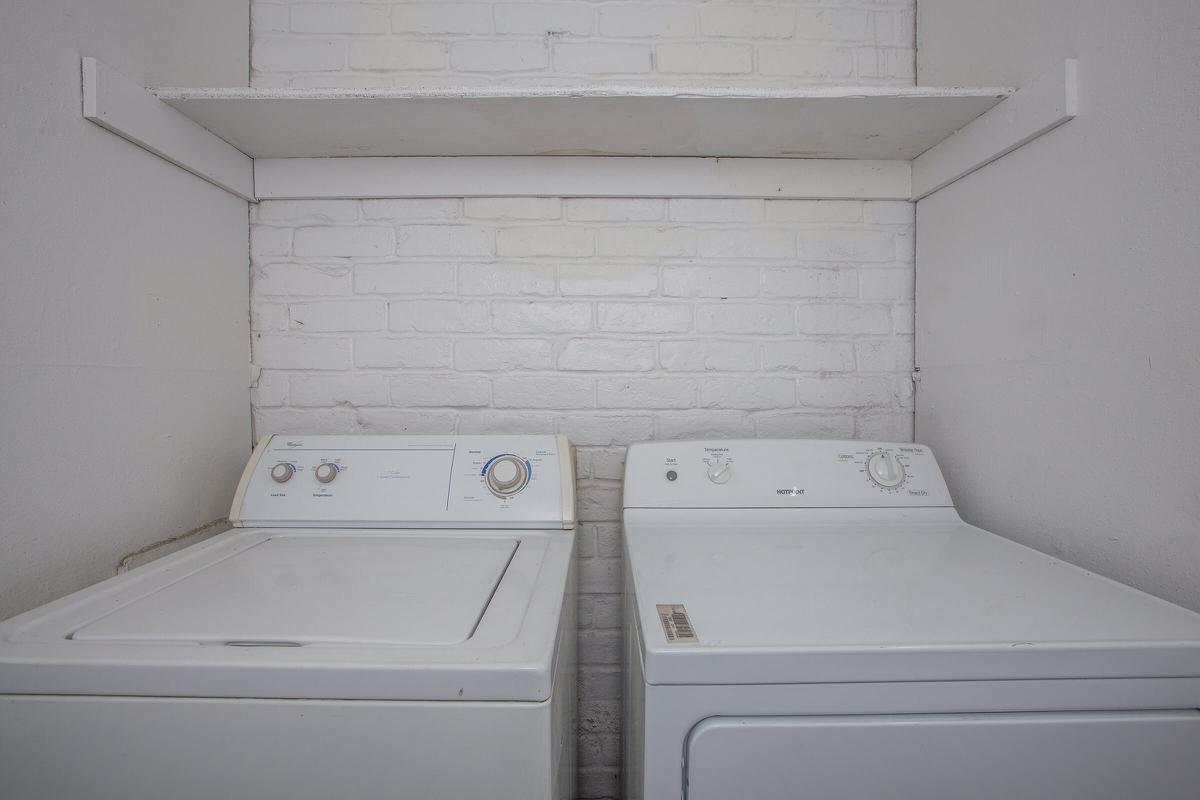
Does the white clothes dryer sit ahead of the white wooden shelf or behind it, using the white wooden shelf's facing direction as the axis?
ahead

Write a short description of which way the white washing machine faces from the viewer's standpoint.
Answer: facing the viewer

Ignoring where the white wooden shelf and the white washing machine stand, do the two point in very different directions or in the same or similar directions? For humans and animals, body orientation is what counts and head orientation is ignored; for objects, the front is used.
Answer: same or similar directions

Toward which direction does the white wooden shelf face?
toward the camera

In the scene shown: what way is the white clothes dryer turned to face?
toward the camera
